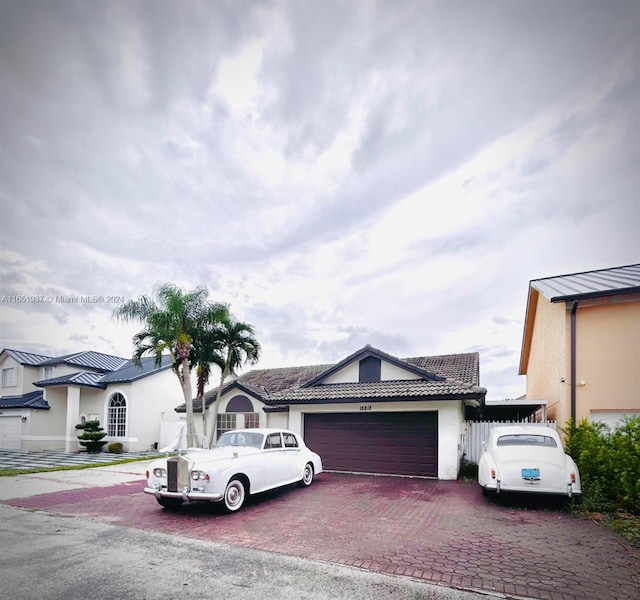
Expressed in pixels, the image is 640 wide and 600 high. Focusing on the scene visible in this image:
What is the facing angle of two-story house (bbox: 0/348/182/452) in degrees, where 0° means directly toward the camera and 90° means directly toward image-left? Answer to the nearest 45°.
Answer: approximately 45°

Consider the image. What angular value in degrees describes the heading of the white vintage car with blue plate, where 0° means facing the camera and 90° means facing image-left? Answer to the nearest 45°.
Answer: approximately 180°

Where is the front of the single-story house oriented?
toward the camera

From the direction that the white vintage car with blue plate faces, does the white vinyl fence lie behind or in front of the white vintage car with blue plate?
in front

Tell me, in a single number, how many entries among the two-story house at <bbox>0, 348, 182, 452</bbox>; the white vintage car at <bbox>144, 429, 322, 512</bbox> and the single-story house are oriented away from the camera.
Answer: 0

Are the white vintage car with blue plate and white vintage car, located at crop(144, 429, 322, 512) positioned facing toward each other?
no

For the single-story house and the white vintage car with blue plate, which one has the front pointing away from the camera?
the white vintage car with blue plate

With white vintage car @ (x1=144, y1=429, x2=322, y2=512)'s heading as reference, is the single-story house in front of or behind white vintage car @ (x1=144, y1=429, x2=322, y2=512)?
behind

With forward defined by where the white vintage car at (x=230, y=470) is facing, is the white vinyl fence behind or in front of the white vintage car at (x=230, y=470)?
behind

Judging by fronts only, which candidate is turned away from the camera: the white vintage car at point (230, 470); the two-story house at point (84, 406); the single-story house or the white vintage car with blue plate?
the white vintage car with blue plate

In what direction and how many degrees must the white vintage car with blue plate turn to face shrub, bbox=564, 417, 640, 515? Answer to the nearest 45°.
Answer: approximately 90° to its right

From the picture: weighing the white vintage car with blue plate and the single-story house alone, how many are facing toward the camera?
1

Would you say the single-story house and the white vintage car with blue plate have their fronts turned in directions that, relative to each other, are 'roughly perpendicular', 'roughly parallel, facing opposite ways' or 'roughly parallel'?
roughly parallel, facing opposite ways

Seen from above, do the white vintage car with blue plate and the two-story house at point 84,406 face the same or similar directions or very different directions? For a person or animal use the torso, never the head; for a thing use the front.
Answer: very different directions

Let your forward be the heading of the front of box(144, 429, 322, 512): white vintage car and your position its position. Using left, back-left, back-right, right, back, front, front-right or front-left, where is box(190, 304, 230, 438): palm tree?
back-right

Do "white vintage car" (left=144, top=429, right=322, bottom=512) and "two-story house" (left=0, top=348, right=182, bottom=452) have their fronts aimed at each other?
no

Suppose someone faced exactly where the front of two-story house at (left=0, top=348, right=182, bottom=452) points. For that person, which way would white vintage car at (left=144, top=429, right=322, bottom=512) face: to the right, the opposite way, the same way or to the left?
the same way

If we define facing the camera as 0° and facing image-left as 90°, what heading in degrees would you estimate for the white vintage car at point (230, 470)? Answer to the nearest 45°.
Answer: approximately 45°

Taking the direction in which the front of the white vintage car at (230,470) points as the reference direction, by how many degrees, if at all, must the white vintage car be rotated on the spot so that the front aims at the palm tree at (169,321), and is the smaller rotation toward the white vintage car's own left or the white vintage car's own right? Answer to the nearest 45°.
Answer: approximately 135° to the white vintage car's own right
